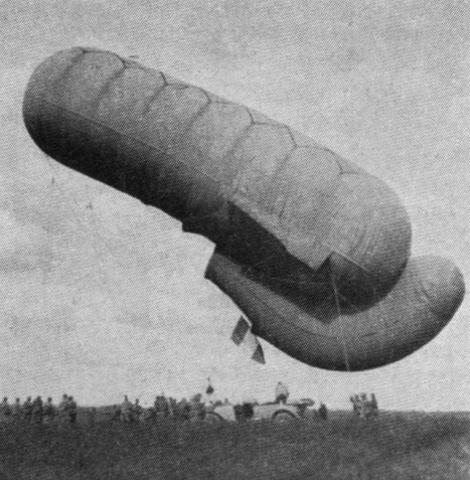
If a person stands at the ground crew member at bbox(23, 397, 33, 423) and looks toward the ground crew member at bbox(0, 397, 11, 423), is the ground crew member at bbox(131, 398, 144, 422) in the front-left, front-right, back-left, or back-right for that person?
back-right

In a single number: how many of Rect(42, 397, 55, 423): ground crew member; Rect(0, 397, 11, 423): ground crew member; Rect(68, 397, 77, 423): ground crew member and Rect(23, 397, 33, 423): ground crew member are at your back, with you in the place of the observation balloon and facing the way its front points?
0

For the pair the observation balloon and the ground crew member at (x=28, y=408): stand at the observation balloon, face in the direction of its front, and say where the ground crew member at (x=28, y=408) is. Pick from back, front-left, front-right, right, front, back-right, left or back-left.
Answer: front-right

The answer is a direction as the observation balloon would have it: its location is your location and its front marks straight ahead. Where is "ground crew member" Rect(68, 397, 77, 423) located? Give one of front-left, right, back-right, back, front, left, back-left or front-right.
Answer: front-right

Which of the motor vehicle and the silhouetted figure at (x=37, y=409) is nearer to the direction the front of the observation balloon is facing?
the silhouetted figure

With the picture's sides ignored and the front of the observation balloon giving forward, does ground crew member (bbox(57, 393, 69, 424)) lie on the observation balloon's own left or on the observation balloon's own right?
on the observation balloon's own right

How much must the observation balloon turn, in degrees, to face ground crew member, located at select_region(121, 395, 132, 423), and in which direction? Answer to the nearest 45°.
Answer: approximately 45° to its right

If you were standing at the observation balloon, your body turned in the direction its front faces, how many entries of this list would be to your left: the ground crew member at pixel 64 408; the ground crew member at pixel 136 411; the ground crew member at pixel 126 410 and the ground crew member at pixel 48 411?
0

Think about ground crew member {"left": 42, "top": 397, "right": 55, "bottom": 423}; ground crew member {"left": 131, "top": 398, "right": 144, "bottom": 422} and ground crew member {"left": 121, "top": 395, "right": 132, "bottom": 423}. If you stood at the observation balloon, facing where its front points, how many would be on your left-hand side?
0

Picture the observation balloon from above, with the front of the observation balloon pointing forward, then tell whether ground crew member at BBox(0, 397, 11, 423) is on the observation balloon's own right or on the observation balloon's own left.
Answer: on the observation balloon's own right

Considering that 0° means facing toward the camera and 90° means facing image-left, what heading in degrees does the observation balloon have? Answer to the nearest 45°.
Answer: approximately 90°

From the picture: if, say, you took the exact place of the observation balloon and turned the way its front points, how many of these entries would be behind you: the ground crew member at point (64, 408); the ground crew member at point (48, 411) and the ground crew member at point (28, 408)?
0
